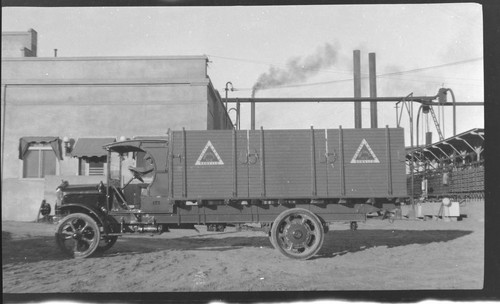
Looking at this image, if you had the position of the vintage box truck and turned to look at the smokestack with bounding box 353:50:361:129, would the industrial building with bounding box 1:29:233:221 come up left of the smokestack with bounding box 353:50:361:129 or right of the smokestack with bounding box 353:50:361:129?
left

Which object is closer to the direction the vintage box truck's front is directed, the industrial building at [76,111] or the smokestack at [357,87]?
the industrial building

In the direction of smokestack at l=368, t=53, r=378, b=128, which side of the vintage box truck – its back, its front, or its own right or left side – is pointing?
right

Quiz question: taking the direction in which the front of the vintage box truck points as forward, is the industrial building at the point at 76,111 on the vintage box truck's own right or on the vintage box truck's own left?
on the vintage box truck's own right

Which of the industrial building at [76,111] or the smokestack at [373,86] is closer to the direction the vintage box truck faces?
the industrial building

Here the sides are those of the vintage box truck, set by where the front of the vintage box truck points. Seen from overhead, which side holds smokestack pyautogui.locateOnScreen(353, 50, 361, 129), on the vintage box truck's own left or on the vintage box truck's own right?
on the vintage box truck's own right

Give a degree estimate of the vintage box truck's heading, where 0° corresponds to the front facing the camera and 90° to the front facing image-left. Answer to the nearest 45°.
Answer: approximately 90°

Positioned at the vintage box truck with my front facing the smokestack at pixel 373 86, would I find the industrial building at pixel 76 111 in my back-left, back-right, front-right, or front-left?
front-left

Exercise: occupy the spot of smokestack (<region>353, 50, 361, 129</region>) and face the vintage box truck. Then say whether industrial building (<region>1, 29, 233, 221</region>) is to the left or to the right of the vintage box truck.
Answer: right

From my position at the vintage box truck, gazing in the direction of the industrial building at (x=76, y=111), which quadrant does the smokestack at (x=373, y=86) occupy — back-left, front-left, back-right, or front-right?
front-right
